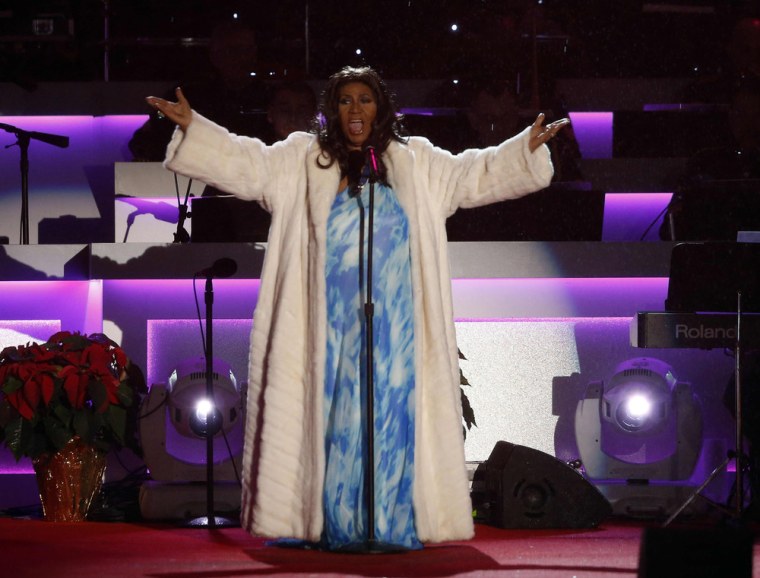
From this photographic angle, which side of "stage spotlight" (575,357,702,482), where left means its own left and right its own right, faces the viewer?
front

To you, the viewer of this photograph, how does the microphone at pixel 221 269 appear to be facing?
facing to the right of the viewer

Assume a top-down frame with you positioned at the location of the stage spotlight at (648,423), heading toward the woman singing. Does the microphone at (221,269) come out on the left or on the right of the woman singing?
right

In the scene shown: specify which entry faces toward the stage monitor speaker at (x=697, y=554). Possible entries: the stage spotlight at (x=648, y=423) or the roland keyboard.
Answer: the stage spotlight

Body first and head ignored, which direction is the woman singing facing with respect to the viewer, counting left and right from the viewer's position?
facing the viewer

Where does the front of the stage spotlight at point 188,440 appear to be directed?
toward the camera

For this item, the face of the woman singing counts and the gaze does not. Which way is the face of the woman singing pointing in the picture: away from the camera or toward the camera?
toward the camera

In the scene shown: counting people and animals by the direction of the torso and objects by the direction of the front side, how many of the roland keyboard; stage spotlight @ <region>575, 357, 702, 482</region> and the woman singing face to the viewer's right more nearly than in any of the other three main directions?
0
